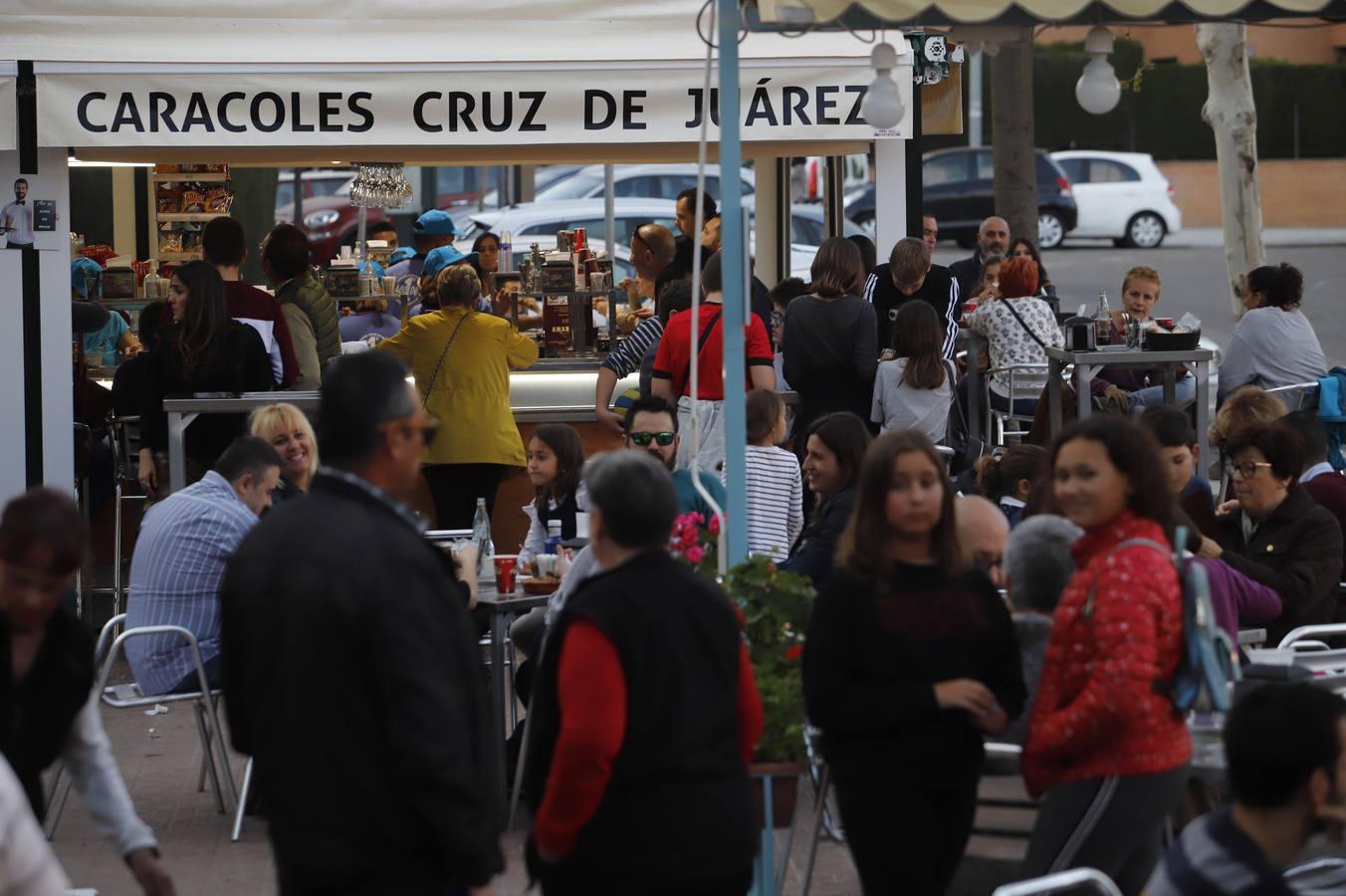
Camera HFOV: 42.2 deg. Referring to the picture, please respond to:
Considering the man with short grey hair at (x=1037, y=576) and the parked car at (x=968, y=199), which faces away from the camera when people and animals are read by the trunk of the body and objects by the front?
the man with short grey hair

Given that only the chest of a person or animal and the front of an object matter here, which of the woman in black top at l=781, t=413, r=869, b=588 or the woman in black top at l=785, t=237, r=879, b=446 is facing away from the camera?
the woman in black top at l=785, t=237, r=879, b=446

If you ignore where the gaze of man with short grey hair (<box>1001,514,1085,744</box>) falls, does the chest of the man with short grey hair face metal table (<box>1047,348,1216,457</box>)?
yes

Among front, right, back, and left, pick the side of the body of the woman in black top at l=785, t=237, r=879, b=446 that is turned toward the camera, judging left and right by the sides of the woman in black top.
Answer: back

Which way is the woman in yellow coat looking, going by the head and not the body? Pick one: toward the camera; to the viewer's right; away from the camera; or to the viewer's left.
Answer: away from the camera

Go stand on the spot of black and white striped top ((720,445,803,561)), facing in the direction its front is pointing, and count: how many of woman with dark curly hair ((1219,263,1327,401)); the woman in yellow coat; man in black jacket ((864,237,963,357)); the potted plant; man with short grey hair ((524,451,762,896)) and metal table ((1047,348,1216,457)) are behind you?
2

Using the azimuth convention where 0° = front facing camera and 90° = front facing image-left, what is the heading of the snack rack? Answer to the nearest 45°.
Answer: approximately 0°

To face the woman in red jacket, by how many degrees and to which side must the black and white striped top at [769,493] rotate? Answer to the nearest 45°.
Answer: approximately 180°

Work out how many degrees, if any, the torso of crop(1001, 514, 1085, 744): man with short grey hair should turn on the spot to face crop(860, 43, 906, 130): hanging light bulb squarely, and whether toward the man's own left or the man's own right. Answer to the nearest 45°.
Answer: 0° — they already face it

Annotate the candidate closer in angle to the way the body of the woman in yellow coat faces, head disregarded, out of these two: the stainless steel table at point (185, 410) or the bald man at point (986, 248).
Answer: the bald man

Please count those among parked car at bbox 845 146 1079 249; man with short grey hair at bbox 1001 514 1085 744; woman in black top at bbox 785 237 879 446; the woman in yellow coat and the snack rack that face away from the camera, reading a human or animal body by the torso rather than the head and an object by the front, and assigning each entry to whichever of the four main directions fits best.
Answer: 3

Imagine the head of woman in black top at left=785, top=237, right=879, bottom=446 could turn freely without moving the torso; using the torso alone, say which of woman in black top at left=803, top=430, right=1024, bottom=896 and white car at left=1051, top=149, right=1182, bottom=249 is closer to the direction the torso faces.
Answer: the white car

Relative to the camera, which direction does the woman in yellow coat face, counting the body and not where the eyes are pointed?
away from the camera

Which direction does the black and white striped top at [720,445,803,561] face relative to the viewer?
away from the camera
